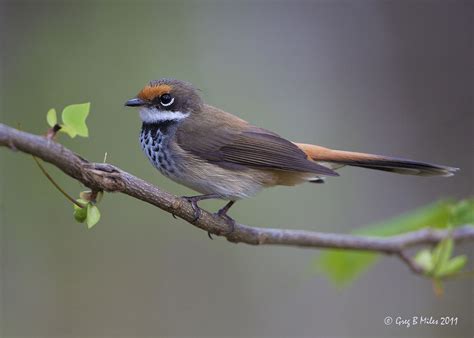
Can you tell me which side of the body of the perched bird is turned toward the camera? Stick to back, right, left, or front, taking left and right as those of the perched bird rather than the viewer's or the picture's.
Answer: left
